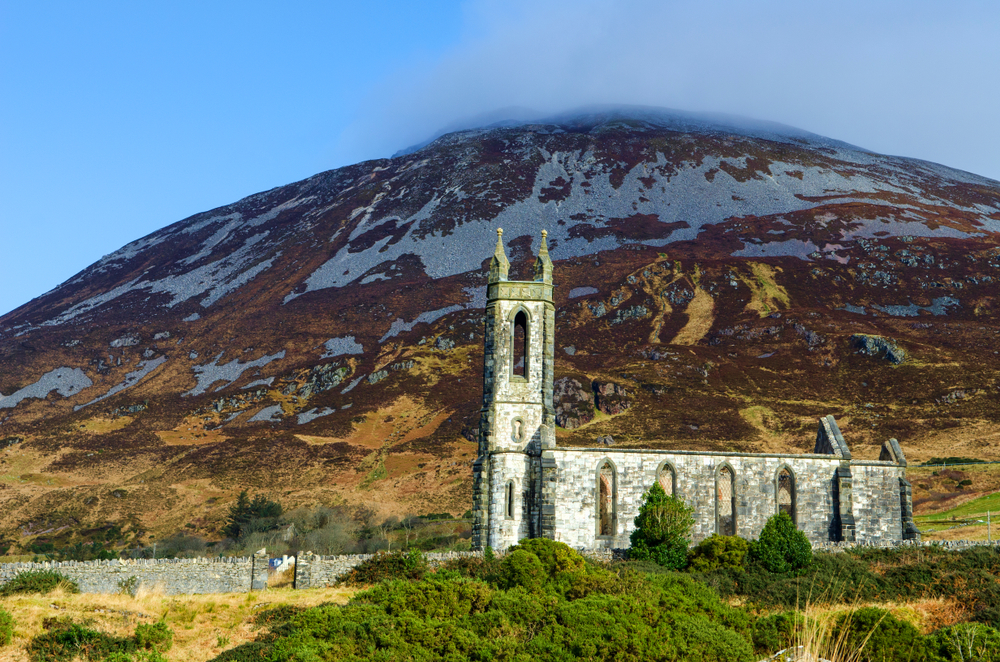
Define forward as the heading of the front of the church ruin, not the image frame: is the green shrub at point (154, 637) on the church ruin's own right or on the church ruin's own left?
on the church ruin's own left

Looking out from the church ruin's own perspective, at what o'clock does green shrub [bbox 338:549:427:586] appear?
The green shrub is roughly at 11 o'clock from the church ruin.

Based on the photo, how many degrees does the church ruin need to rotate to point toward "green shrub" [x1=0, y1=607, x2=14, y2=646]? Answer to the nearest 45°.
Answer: approximately 45° to its left

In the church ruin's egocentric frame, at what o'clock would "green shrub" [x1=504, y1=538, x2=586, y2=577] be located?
The green shrub is roughly at 10 o'clock from the church ruin.

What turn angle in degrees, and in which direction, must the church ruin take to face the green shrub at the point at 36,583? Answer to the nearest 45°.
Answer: approximately 45° to its left

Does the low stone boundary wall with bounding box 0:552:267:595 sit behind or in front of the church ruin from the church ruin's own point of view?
in front

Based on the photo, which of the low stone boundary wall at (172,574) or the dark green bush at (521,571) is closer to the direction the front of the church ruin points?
the low stone boundary wall

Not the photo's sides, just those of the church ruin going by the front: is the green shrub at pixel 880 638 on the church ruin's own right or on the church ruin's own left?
on the church ruin's own left

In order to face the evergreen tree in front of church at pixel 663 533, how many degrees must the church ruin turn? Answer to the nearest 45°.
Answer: approximately 90° to its left

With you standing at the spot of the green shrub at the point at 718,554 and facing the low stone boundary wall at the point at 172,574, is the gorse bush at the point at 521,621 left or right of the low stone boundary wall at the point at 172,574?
left

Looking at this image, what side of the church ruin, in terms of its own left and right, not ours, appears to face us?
left

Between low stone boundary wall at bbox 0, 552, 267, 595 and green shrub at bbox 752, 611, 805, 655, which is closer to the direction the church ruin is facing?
the low stone boundary wall

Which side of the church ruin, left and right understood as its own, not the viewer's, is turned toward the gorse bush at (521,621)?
left

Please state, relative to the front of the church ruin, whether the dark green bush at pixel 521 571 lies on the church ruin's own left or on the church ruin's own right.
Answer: on the church ruin's own left
